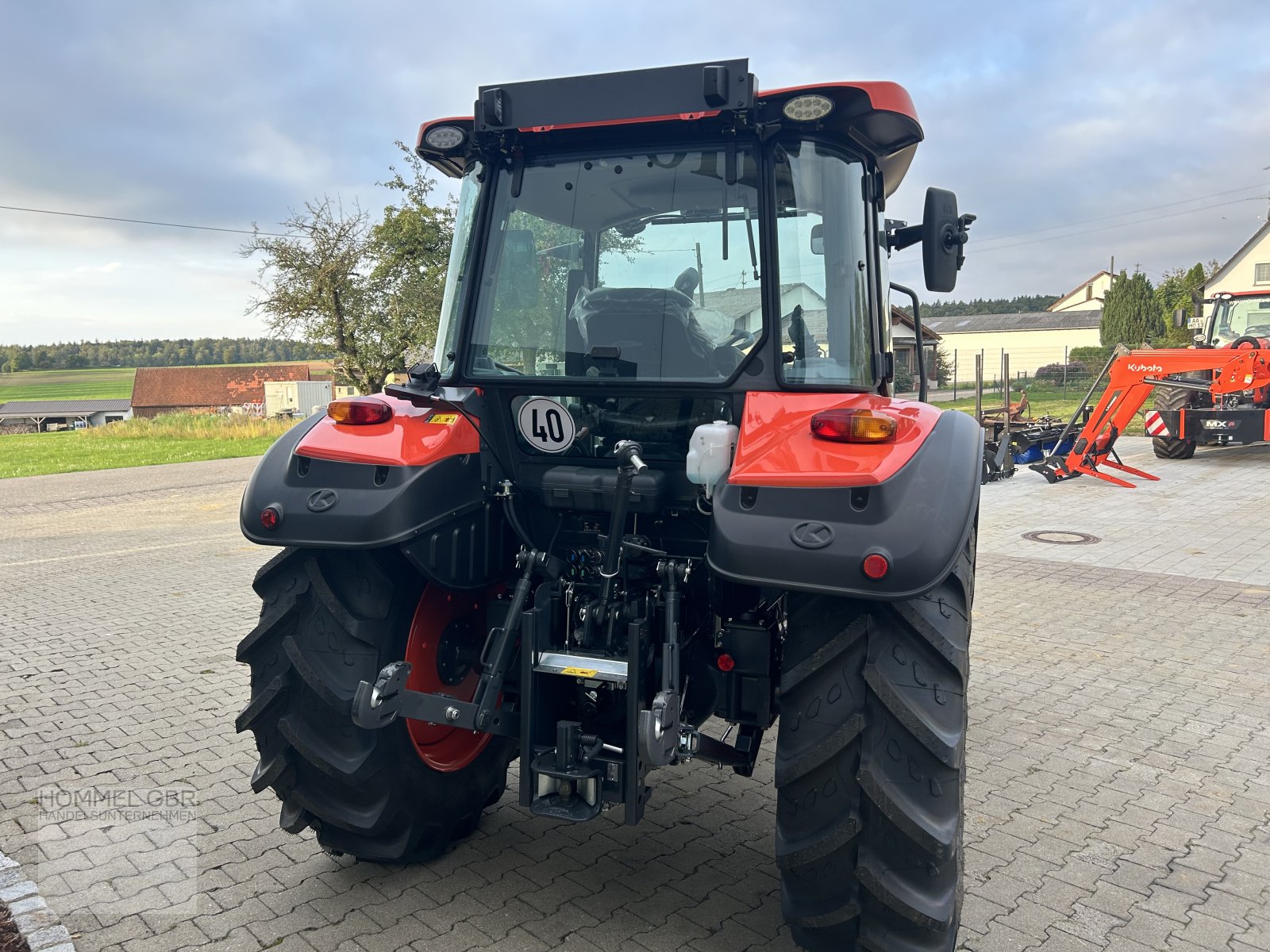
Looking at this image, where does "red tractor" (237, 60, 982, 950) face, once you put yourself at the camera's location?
facing away from the viewer

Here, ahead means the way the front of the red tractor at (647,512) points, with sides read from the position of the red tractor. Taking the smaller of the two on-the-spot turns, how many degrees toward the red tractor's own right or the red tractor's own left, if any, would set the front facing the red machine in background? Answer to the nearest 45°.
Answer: approximately 45° to the red tractor's own right

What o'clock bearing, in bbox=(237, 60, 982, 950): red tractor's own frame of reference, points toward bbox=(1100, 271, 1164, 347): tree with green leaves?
The tree with green leaves is roughly at 1 o'clock from the red tractor.
